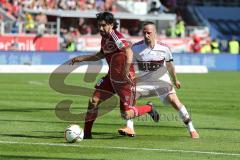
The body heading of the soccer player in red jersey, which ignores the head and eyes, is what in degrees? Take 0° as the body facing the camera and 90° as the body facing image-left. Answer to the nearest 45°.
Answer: approximately 45°
